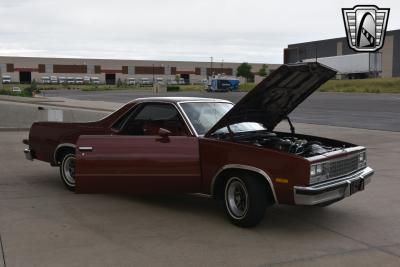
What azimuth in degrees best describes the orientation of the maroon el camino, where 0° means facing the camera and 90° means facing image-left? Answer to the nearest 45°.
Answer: approximately 315°
